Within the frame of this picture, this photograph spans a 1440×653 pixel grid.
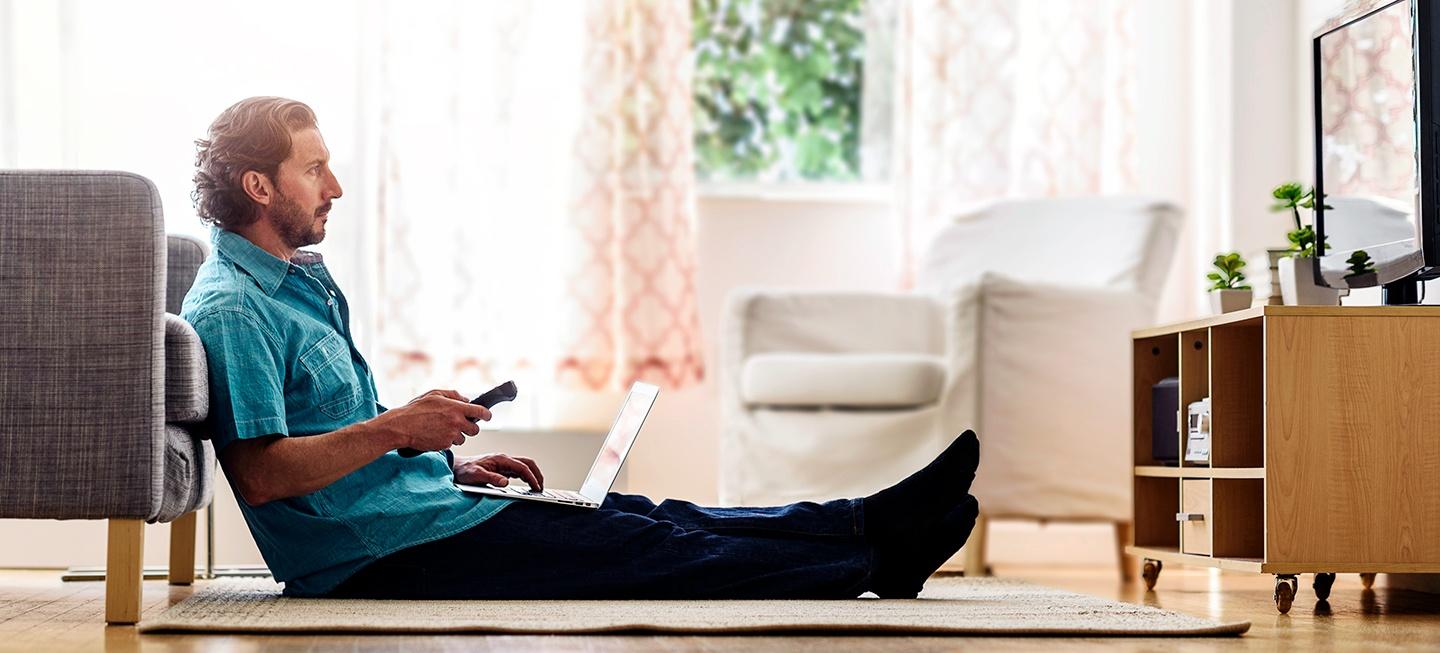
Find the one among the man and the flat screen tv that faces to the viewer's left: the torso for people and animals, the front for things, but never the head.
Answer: the flat screen tv

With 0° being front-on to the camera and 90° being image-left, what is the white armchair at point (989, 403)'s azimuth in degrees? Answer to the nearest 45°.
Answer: approximately 45°

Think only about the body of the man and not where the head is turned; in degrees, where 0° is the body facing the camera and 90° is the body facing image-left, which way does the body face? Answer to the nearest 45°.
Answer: approximately 270°

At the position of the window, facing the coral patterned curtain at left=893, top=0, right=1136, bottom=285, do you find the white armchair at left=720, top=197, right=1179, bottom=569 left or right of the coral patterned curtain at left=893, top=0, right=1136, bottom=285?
right

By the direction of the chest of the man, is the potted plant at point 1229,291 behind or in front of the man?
in front

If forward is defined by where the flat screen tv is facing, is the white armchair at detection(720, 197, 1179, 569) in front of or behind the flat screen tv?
in front

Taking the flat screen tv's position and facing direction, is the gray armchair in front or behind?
in front

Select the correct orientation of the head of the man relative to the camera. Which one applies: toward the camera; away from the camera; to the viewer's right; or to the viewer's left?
to the viewer's right

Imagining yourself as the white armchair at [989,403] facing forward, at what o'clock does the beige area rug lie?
The beige area rug is roughly at 11 o'clock from the white armchair.

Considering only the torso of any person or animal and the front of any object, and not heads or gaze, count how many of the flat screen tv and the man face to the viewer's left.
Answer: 1

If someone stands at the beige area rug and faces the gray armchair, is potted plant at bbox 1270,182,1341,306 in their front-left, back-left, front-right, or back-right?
back-right

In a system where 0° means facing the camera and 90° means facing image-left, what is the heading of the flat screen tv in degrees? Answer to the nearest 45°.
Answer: approximately 90°
